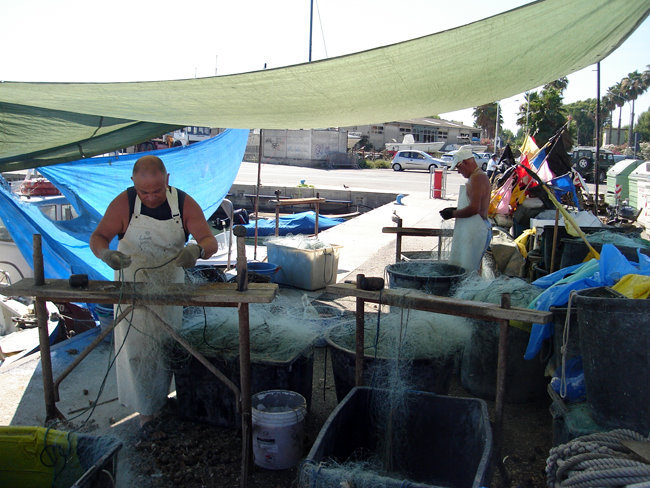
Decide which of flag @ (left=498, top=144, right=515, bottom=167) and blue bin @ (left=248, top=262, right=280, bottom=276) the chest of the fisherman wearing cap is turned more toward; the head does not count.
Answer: the blue bin

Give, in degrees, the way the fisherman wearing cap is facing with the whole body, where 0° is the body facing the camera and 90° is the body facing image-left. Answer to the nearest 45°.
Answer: approximately 90°

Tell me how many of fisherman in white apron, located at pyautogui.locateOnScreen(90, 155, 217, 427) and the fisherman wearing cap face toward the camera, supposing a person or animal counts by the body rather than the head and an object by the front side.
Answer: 1

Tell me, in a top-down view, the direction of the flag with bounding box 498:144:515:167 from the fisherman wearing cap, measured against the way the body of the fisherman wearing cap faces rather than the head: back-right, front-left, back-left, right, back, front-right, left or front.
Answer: right

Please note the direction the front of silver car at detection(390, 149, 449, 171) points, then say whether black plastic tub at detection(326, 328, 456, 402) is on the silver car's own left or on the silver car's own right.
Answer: on the silver car's own right

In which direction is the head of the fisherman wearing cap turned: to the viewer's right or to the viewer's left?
to the viewer's left

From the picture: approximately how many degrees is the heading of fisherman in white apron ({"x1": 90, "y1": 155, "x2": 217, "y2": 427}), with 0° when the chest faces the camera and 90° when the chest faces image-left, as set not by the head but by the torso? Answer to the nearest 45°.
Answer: approximately 0°

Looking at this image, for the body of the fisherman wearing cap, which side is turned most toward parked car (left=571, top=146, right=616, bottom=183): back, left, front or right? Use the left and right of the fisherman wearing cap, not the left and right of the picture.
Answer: right

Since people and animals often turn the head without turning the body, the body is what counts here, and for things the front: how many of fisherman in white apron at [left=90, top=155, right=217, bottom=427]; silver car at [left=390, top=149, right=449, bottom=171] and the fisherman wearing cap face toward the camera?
1

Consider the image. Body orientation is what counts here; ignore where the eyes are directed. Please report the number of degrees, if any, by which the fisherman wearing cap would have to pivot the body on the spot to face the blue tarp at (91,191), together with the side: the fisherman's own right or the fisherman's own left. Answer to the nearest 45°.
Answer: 0° — they already face it

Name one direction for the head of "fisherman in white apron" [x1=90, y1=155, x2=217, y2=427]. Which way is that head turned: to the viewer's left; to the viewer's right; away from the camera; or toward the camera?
toward the camera
